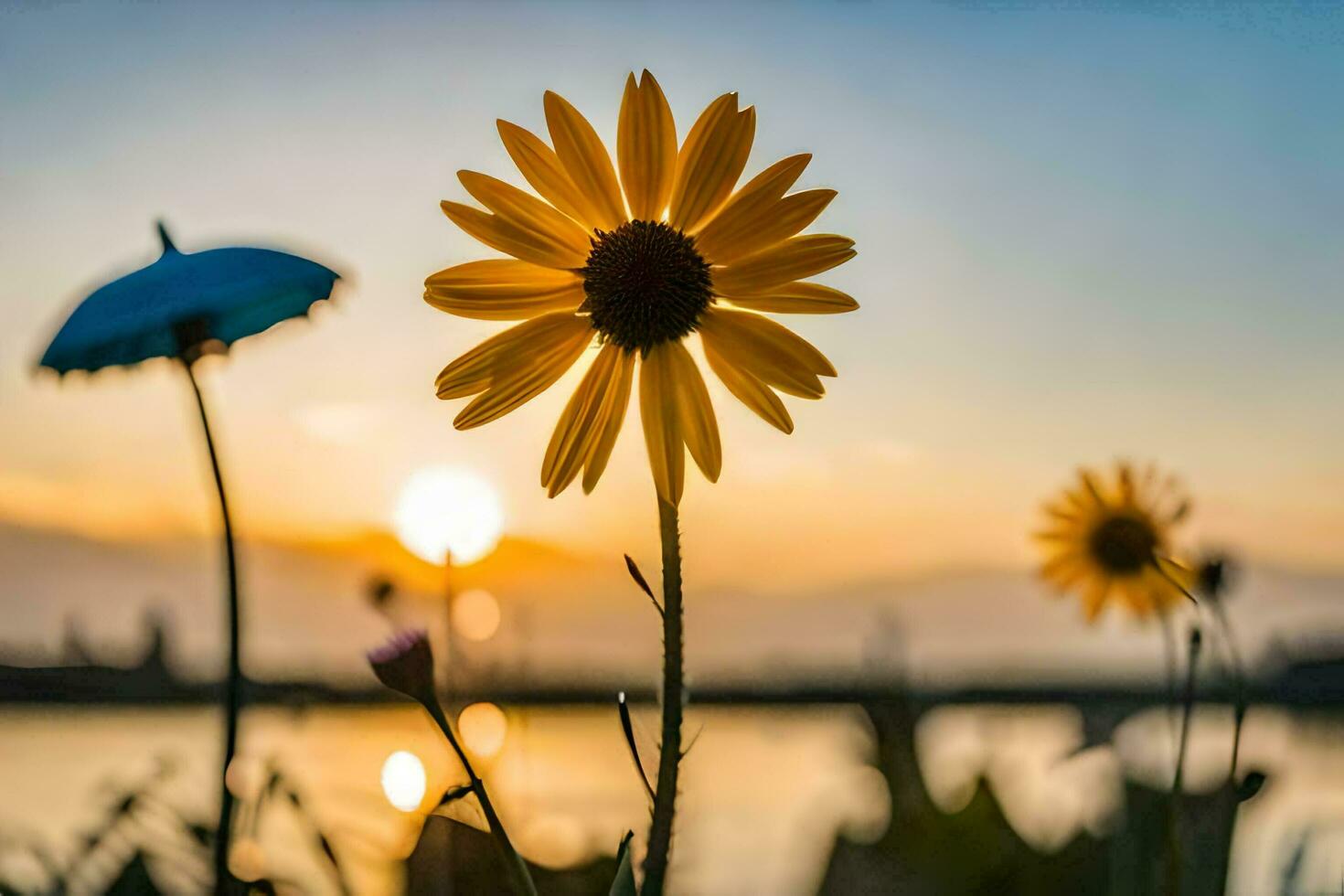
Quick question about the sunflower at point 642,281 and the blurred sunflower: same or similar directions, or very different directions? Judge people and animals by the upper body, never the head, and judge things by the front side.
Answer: same or similar directions

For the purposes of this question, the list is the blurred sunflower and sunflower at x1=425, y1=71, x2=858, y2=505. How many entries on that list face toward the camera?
2

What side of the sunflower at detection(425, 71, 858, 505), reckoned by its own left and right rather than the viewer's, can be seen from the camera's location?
front

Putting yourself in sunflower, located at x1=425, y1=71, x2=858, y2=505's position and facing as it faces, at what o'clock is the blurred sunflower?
The blurred sunflower is roughly at 7 o'clock from the sunflower.

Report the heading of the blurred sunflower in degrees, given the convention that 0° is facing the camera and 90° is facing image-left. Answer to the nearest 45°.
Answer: approximately 0°

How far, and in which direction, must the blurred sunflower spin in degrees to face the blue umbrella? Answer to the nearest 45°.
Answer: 0° — it already faces it

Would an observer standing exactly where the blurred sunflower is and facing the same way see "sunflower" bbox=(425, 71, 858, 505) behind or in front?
in front
